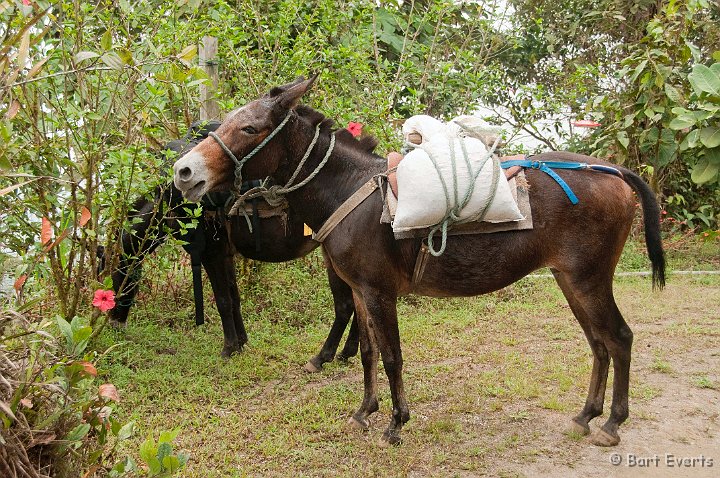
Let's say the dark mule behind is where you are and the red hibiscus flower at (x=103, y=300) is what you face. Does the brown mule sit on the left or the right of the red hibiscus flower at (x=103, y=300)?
left

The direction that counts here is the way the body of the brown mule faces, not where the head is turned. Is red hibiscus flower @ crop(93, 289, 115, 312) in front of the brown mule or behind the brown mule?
in front

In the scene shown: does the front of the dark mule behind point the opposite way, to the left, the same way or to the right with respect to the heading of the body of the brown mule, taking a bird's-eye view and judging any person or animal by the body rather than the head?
the same way

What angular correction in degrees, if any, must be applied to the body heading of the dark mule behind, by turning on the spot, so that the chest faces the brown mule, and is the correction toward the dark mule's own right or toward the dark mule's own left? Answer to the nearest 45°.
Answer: approximately 135° to the dark mule's own left

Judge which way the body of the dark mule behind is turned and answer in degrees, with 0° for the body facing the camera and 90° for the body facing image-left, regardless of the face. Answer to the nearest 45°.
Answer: approximately 90°

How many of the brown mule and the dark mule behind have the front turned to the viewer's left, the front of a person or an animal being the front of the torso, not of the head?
2

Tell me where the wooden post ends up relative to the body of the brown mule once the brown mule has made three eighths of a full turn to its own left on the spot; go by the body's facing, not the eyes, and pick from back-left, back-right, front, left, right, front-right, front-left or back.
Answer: back

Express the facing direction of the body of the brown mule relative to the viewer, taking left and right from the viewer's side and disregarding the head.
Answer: facing to the left of the viewer

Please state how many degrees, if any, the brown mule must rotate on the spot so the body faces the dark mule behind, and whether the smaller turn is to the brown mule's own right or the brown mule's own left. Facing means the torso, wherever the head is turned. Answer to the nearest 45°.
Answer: approximately 45° to the brown mule's own right

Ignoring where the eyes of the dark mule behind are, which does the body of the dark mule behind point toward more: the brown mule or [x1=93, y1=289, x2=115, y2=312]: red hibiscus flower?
the red hibiscus flower
